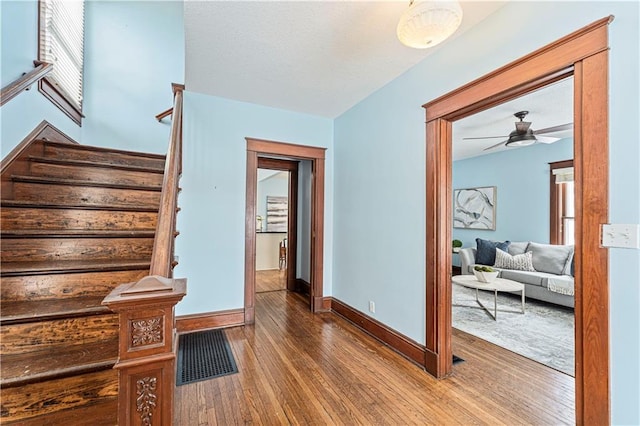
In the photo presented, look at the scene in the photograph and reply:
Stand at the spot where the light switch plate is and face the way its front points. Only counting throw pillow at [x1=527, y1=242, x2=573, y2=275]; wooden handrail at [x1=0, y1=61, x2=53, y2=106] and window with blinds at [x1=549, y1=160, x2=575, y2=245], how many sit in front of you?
1

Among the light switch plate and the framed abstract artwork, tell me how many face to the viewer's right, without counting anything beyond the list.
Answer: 0

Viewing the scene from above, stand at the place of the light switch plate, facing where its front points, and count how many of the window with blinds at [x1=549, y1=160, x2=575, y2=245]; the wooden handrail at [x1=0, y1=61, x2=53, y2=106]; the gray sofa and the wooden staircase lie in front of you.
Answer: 2

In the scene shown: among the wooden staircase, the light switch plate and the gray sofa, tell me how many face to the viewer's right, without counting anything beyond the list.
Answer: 0

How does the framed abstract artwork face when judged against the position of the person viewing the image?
facing the viewer and to the left of the viewer

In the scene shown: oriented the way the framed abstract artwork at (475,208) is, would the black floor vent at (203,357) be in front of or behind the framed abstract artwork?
in front

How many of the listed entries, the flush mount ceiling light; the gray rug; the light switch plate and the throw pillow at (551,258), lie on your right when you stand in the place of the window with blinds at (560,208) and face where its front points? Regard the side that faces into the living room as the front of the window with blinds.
0

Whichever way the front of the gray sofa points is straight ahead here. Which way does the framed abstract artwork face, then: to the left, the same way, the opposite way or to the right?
the same way

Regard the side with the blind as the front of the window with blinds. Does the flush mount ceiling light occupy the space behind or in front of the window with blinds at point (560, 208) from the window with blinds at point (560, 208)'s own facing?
in front

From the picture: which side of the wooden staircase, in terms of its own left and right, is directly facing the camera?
front

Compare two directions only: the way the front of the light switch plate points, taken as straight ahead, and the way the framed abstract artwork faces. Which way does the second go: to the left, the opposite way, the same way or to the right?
the same way

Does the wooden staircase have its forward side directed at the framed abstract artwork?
no

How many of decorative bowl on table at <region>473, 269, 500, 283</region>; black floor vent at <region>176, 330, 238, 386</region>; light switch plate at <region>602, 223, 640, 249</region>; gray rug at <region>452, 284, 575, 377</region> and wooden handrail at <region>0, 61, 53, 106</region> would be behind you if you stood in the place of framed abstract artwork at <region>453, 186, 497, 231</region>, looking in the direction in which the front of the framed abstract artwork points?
0

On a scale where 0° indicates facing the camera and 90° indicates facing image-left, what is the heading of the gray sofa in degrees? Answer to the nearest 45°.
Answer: approximately 45°

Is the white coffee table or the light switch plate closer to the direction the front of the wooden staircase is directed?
the light switch plate

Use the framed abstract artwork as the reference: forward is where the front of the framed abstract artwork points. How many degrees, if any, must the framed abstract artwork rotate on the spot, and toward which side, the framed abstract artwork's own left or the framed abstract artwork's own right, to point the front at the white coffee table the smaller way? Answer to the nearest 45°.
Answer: approximately 45° to the framed abstract artwork's own left
